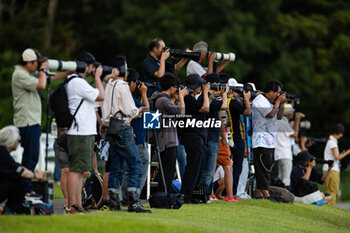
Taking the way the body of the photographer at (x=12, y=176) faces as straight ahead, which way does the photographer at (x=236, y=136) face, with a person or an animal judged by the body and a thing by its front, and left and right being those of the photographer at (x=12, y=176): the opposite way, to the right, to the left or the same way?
the same way

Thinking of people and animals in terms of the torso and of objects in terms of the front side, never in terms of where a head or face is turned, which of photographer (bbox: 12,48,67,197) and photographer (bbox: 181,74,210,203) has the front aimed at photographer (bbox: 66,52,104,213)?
photographer (bbox: 12,48,67,197)

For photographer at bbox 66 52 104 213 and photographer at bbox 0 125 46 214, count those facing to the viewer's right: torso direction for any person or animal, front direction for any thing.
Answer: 2

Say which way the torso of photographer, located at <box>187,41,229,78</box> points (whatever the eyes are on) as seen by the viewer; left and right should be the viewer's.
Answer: facing to the right of the viewer

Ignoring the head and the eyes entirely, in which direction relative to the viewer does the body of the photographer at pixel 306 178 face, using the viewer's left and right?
facing to the right of the viewer

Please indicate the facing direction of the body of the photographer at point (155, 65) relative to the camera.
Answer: to the viewer's right

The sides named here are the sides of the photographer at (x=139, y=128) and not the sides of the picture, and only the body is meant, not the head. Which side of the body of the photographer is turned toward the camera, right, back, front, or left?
right

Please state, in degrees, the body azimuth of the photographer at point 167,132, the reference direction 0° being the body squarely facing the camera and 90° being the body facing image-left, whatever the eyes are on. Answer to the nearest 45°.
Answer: approximately 270°

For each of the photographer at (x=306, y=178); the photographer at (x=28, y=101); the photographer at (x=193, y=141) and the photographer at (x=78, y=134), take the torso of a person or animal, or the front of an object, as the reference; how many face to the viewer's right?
4

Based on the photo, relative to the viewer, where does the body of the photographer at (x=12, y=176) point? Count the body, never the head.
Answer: to the viewer's right

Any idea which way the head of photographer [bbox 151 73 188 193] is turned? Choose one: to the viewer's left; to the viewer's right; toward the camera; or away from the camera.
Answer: to the viewer's right

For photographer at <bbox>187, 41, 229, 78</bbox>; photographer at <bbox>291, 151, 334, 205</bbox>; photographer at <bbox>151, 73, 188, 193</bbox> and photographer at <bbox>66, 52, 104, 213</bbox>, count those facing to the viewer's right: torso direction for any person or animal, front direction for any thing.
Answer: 4

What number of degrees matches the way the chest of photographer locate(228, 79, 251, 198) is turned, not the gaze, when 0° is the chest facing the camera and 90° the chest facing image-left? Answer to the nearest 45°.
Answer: approximately 270°

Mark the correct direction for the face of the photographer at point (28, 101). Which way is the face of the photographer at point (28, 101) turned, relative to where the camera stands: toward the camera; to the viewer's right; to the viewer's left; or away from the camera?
to the viewer's right
